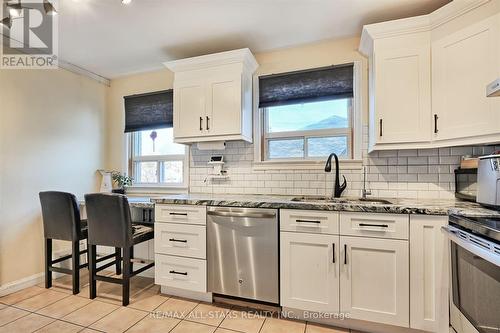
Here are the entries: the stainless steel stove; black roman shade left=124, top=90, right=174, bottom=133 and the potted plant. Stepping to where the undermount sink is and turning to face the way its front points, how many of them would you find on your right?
2

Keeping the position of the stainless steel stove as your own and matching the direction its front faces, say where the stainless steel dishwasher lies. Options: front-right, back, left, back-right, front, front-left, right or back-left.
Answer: front-right

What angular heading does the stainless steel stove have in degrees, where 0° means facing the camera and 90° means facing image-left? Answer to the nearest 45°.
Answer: approximately 45°

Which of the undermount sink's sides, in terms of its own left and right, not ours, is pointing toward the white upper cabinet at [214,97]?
right

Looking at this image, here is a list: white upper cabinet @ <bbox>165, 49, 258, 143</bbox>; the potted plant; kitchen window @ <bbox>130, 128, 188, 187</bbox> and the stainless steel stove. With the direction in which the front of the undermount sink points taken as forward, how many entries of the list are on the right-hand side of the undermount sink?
3

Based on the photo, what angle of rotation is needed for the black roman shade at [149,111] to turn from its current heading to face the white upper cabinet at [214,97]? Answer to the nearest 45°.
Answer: approximately 90° to its left
